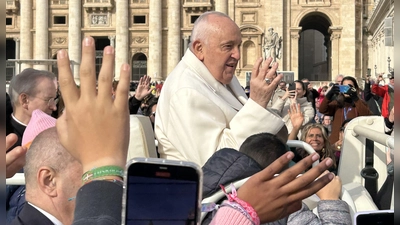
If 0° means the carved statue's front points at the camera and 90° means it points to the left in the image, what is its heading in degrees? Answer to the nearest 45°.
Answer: approximately 0°
